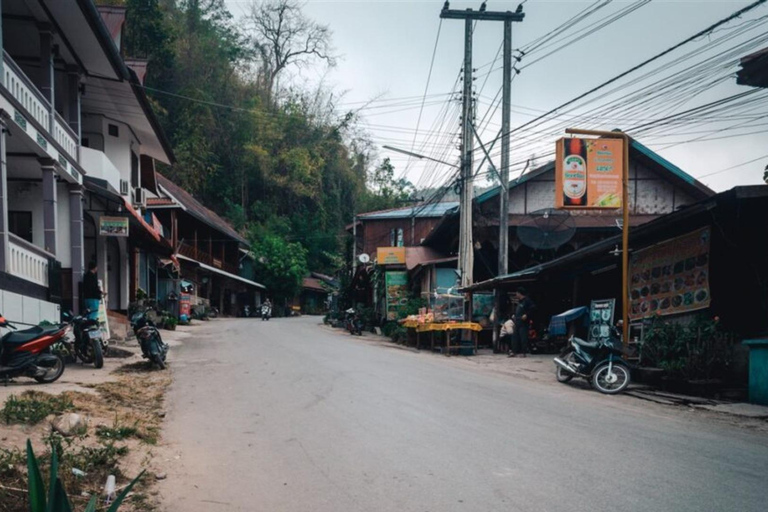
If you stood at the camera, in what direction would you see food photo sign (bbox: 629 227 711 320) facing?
facing the viewer and to the left of the viewer

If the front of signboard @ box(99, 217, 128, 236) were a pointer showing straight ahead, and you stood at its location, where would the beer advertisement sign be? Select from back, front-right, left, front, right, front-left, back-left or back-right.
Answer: front-left

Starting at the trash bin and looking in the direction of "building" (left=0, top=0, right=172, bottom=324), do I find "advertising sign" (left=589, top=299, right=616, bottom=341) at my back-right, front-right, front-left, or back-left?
front-right

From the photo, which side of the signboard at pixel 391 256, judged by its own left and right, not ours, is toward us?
front

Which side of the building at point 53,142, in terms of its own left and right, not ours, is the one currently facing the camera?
right

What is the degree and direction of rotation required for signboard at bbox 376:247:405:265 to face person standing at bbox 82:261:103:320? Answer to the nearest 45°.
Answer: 0° — it already faces them

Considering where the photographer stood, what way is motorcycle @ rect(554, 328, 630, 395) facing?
facing the viewer and to the right of the viewer
